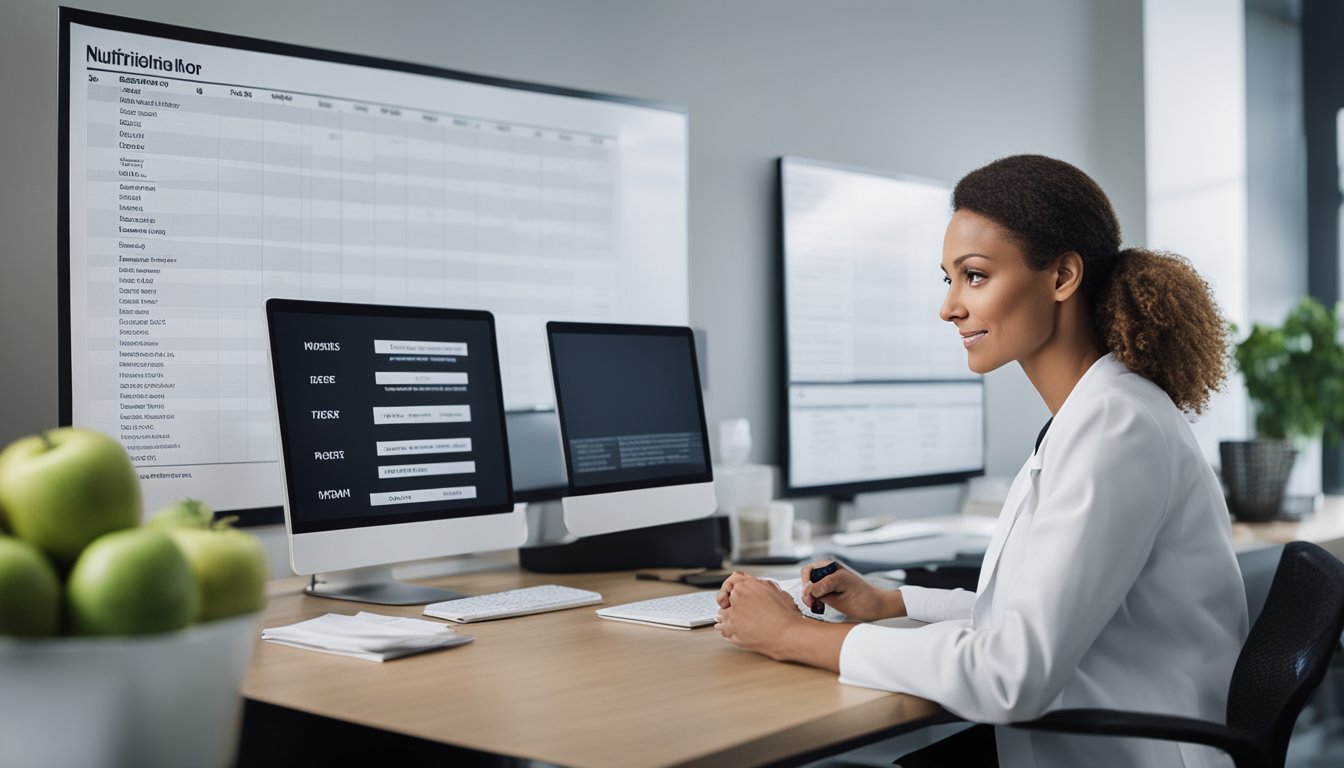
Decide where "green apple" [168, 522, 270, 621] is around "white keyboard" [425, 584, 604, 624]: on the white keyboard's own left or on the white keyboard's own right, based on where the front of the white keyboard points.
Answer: on the white keyboard's own right

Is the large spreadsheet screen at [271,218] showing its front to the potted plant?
no

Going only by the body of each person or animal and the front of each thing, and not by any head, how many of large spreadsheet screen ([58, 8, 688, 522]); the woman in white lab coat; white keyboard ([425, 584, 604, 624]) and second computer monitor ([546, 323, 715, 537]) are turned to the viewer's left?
1

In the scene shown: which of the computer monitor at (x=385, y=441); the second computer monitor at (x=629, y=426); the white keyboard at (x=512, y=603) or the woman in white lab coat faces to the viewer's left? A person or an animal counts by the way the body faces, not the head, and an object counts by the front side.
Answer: the woman in white lab coat

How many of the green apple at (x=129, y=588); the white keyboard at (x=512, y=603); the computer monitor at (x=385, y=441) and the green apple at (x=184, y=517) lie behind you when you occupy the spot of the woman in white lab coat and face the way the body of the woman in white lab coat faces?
0

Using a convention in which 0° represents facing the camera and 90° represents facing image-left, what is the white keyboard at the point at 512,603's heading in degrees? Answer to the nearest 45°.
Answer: approximately 315°

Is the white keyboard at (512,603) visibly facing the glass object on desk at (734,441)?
no

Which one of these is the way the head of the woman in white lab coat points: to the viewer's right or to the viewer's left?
to the viewer's left

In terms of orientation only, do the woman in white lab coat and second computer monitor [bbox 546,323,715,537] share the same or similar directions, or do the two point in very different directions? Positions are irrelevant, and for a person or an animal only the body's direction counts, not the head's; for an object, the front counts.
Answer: very different directions

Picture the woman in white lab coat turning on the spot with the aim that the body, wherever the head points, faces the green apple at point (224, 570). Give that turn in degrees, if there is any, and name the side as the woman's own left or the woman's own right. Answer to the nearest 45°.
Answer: approximately 45° to the woman's own left

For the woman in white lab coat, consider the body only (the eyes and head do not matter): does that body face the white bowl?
no

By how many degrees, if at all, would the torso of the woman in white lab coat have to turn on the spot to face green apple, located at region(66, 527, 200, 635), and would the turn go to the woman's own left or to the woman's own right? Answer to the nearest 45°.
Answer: approximately 45° to the woman's own left

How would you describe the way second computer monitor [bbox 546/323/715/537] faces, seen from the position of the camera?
facing the viewer and to the right of the viewer

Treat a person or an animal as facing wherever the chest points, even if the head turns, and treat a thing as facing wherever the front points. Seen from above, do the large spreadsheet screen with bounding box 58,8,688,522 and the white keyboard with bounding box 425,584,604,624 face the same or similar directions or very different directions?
same or similar directions

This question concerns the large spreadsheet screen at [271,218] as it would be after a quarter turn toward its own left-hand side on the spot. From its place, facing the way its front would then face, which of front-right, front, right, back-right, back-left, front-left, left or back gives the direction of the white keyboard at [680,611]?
right
